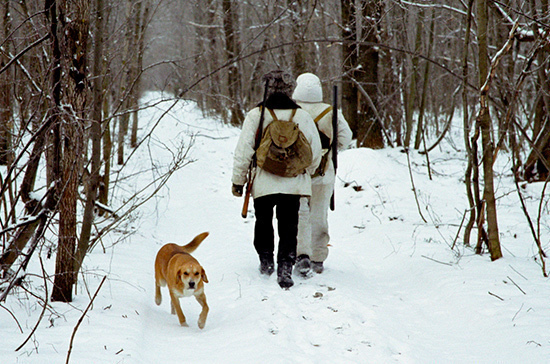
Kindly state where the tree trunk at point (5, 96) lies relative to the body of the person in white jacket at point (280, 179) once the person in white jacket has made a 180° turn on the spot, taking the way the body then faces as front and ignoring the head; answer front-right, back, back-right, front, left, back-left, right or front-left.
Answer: right

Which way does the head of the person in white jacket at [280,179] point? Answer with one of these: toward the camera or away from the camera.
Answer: away from the camera

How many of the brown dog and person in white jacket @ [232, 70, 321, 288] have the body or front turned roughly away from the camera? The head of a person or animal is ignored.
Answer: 1

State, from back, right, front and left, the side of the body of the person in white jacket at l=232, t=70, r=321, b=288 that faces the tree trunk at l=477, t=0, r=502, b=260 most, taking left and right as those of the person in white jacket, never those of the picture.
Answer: right

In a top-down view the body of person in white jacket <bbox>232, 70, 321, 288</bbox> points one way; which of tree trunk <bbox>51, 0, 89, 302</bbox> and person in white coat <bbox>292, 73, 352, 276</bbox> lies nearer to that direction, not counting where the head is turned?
the person in white coat

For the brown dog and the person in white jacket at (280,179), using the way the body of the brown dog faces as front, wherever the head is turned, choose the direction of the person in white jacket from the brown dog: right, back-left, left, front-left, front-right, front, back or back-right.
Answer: left

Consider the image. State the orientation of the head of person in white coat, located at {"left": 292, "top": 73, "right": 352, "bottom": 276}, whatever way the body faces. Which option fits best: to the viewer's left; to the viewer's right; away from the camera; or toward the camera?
away from the camera

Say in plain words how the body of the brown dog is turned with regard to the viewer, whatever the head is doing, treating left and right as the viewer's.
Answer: facing the viewer and to the right of the viewer

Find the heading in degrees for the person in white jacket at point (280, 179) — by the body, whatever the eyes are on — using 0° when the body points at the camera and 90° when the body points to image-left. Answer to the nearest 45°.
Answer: approximately 180°

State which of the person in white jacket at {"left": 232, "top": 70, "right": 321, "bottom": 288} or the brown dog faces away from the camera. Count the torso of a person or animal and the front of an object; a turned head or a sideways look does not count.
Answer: the person in white jacket
